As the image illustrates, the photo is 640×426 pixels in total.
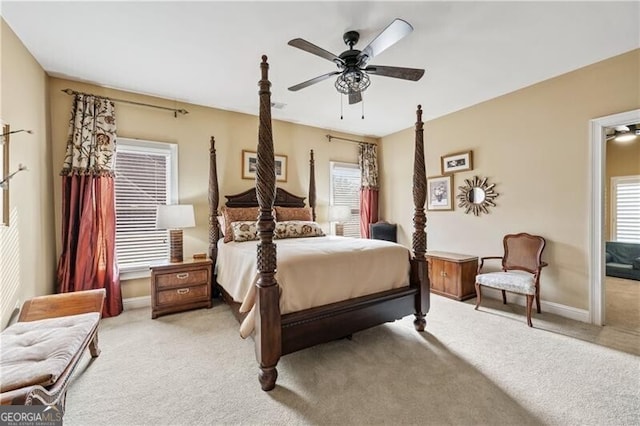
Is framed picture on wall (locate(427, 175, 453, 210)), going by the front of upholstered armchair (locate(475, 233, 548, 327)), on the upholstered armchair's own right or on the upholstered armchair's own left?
on the upholstered armchair's own right

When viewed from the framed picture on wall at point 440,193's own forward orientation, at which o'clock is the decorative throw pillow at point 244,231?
The decorative throw pillow is roughly at 12 o'clock from the framed picture on wall.

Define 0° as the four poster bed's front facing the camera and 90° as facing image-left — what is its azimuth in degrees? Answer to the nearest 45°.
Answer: approximately 315°

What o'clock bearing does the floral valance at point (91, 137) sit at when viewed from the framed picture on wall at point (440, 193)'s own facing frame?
The floral valance is roughly at 12 o'clock from the framed picture on wall.

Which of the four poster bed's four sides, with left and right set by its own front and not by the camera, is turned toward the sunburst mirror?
left

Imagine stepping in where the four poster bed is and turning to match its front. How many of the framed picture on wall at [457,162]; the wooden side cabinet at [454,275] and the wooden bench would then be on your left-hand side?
2

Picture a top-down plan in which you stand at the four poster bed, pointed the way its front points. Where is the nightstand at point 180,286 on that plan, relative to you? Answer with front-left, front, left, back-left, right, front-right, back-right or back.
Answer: back

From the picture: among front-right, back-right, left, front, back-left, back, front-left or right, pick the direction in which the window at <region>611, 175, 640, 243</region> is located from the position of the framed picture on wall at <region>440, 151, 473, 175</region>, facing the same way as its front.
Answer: back

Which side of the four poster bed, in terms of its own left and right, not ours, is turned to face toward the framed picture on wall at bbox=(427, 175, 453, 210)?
left

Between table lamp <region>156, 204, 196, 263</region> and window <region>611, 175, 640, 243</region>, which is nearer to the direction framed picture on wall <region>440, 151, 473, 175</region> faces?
the table lamp
